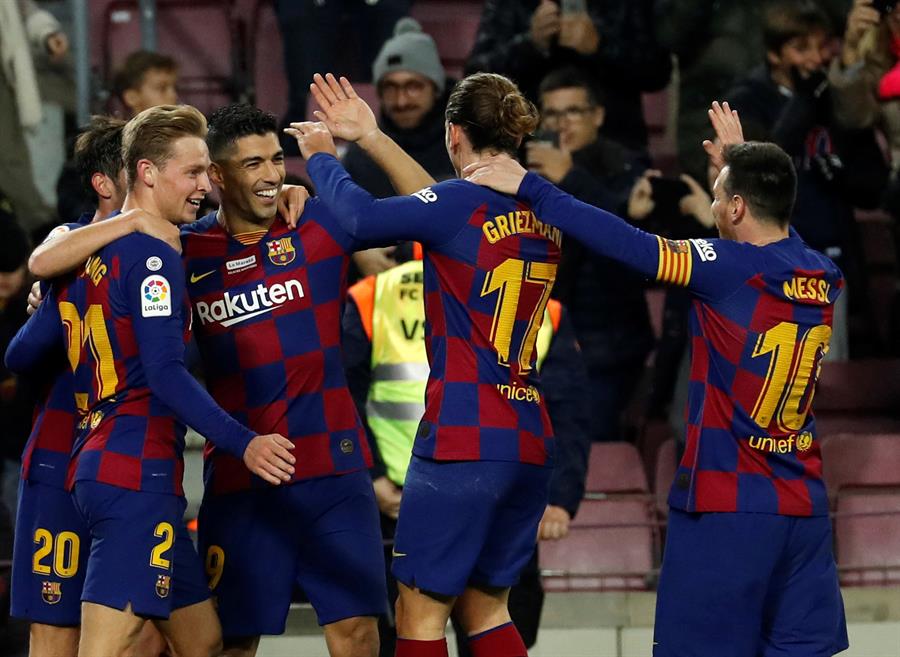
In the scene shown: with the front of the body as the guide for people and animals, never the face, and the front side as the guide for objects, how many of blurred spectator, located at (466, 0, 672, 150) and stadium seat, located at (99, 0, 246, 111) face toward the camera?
2

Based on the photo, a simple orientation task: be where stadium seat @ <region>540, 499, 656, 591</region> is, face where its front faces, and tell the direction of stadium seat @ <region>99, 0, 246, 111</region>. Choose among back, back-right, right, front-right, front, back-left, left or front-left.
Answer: back-right

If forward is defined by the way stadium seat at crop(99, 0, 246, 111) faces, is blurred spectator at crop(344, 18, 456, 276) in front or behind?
in front

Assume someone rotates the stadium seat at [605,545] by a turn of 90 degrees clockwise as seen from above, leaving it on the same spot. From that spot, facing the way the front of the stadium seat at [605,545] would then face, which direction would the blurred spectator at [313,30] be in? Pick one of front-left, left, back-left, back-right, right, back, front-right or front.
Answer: front-right

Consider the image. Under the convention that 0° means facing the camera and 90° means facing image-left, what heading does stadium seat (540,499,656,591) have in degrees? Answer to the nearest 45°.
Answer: approximately 0°

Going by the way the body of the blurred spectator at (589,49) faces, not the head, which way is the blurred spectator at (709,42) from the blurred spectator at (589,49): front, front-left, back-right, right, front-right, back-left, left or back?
left
